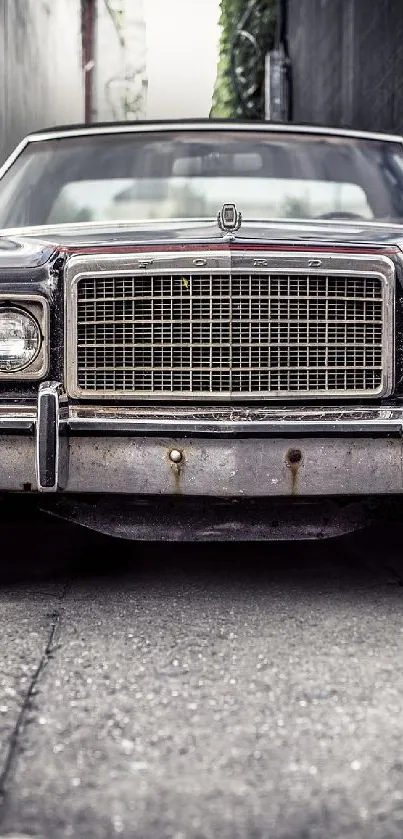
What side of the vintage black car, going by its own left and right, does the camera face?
front
